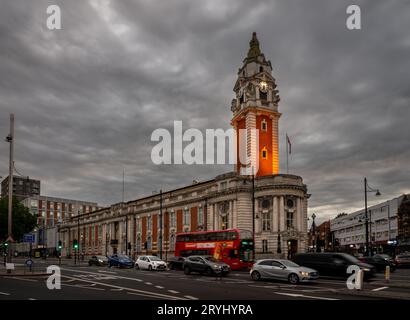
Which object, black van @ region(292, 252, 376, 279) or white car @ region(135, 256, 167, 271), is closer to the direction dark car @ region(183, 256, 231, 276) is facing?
the black van

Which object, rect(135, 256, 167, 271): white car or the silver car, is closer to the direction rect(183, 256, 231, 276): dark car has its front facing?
the silver car

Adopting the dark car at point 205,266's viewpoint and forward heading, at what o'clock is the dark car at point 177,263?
the dark car at point 177,263 is roughly at 7 o'clock from the dark car at point 205,266.

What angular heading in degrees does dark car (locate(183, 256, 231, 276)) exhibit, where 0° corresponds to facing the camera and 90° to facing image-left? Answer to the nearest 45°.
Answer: approximately 315°
